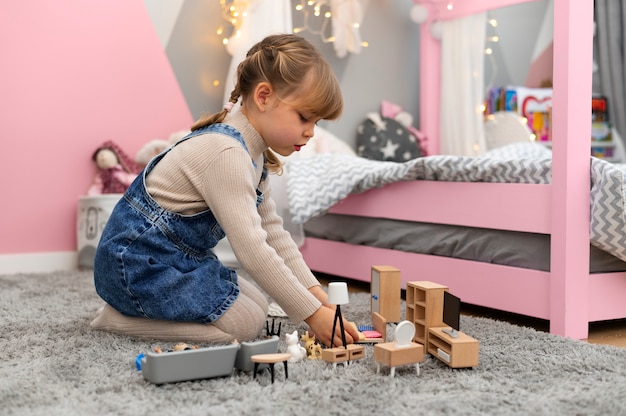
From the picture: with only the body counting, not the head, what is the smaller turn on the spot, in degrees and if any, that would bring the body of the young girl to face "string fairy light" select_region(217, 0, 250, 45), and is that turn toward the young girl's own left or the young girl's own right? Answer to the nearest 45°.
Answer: approximately 90° to the young girl's own left

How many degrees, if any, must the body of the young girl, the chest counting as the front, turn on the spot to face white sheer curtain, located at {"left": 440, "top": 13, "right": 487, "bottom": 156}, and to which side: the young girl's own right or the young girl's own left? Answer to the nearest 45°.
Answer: approximately 45° to the young girl's own left

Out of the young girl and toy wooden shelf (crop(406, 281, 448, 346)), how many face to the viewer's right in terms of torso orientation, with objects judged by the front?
1

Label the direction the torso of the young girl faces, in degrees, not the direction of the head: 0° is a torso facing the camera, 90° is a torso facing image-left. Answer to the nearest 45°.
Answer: approximately 270°

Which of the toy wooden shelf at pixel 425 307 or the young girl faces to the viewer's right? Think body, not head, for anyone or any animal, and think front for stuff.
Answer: the young girl

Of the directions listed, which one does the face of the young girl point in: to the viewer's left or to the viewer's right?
to the viewer's right
